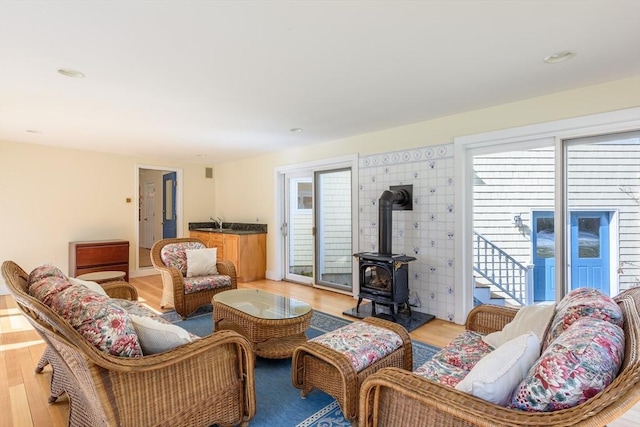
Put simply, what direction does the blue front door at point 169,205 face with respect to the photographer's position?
facing the viewer and to the left of the viewer

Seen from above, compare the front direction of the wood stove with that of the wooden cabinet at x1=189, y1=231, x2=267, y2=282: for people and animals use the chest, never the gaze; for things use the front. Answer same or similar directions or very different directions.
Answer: same or similar directions

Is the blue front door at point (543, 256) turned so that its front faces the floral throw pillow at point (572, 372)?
yes

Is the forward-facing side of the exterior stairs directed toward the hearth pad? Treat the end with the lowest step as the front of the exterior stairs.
no

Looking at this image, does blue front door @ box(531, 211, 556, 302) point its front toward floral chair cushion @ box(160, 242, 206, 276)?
no

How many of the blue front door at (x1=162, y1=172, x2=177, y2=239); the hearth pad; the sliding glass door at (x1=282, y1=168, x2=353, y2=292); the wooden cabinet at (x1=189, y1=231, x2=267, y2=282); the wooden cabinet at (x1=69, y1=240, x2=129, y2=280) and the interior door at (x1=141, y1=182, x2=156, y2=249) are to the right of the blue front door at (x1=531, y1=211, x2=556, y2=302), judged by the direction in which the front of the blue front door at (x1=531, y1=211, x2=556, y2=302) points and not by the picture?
6

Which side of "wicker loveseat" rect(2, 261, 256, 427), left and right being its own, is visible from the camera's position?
right

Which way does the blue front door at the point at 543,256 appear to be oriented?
toward the camera

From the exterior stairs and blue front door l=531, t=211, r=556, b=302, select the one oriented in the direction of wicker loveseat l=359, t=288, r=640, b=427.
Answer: the blue front door

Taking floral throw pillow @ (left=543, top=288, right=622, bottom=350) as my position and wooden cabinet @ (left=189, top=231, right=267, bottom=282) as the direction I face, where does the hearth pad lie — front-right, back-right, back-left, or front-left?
front-right

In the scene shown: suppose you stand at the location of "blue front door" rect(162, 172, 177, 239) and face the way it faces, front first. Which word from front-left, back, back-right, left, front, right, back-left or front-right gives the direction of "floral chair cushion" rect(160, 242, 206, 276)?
front-left

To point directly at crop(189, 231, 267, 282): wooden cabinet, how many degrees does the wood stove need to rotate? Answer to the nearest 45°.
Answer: approximately 90° to its right

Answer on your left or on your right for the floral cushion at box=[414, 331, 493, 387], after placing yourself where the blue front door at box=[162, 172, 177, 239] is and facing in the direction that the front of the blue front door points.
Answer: on your left

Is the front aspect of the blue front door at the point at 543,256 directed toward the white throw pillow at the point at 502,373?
yes

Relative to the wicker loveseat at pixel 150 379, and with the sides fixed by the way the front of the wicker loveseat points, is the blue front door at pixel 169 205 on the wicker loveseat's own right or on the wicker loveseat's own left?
on the wicker loveseat's own left

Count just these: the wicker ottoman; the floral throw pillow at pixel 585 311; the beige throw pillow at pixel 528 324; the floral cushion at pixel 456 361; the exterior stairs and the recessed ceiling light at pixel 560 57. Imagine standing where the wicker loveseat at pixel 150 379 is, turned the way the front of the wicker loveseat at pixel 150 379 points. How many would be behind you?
0

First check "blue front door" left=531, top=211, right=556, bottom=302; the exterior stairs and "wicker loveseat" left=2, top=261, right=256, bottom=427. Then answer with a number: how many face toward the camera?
1
